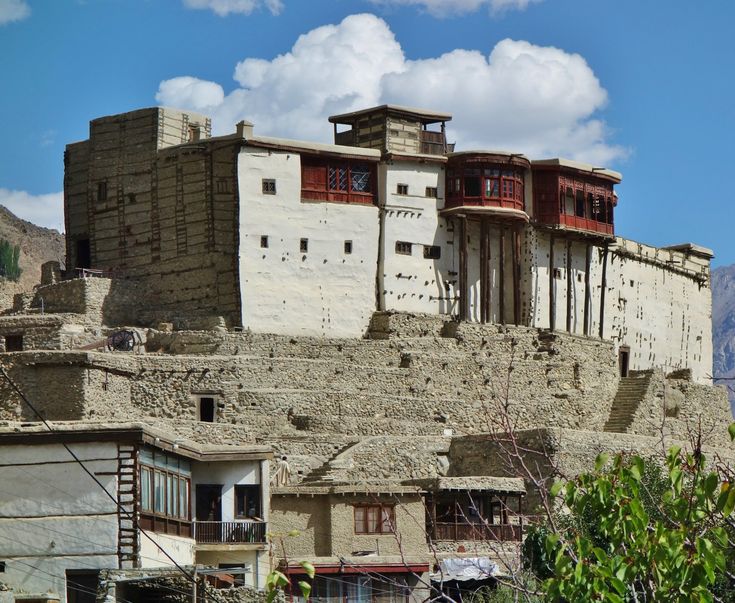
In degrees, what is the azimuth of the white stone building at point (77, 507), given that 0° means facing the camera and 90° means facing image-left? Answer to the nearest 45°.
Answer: approximately 315°

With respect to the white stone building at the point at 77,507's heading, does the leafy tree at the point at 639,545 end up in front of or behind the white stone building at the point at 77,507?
in front
